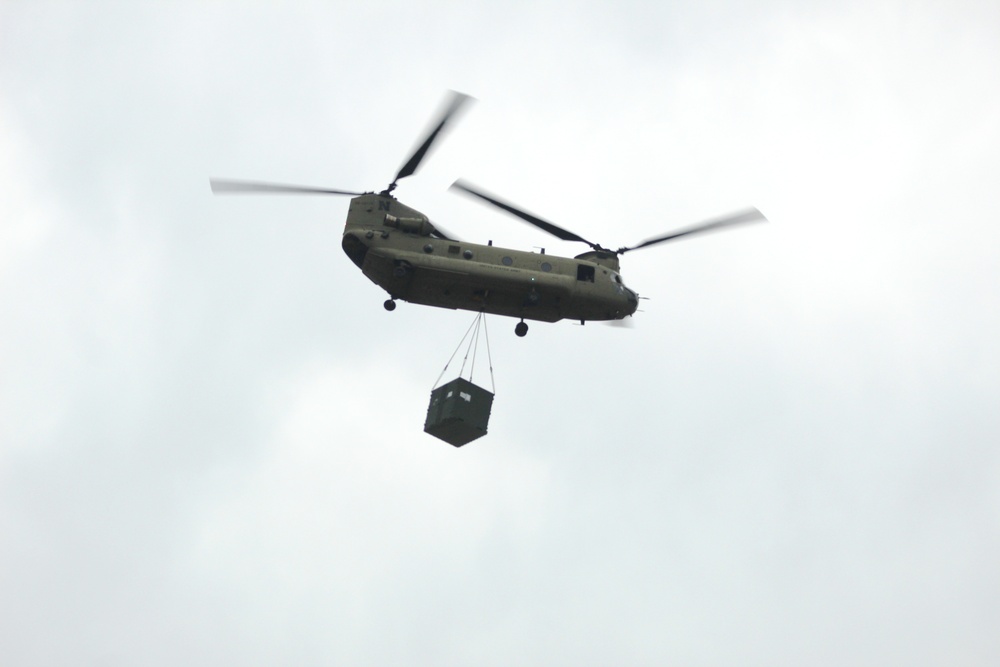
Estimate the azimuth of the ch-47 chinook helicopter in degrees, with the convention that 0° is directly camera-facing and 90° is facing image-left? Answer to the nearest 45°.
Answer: approximately 270°
